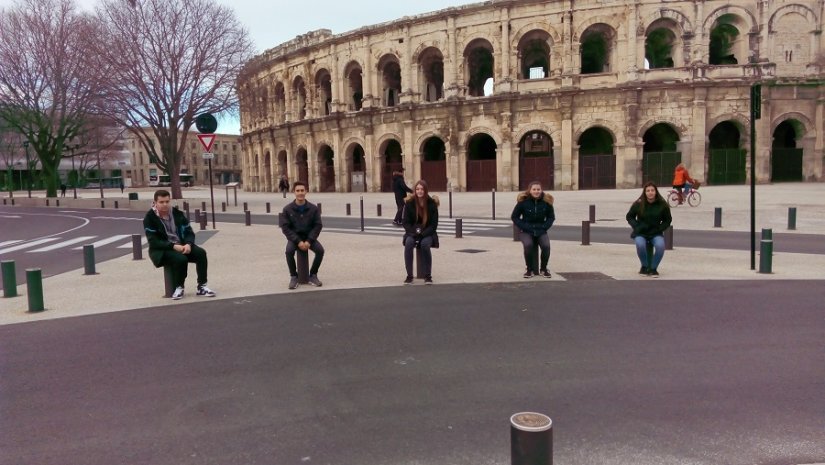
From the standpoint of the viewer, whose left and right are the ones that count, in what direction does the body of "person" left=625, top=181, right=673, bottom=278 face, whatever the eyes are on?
facing the viewer

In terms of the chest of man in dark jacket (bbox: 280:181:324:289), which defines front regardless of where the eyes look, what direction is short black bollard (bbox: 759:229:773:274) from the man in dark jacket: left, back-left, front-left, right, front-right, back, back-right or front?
left

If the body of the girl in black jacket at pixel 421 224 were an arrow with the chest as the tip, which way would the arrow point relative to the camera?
toward the camera

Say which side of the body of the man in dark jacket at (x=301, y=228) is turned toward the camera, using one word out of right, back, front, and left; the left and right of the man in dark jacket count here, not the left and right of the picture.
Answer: front

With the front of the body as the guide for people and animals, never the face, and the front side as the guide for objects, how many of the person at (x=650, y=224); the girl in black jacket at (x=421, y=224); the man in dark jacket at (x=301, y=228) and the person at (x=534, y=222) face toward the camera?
4

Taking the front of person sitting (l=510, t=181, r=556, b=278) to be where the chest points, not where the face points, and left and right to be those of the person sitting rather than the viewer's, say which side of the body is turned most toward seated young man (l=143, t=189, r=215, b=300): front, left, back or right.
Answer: right

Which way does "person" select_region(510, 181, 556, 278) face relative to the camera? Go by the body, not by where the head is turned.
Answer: toward the camera

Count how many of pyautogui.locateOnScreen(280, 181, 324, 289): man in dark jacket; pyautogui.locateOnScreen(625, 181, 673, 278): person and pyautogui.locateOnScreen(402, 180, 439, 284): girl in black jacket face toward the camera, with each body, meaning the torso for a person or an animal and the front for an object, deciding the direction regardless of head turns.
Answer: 3

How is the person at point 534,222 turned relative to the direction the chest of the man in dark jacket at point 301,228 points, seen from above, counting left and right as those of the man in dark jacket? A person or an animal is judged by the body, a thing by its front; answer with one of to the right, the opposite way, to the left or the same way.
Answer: the same way

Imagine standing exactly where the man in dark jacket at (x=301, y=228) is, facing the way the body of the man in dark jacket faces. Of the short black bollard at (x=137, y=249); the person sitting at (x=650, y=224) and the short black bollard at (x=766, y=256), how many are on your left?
2

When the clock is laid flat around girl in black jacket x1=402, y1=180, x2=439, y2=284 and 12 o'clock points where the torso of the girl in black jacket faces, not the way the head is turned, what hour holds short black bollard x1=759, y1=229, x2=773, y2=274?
The short black bollard is roughly at 9 o'clock from the girl in black jacket.

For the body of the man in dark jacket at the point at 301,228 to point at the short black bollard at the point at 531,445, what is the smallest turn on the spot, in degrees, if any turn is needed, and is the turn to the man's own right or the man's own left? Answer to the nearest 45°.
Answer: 0° — they already face it

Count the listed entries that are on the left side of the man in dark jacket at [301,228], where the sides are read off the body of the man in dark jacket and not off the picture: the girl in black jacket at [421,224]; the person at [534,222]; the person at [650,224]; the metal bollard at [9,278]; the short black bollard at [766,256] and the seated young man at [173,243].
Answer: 4

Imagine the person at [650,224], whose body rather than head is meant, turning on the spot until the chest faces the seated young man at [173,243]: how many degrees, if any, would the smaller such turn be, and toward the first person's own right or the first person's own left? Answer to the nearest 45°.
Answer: approximately 45° to the first person's own right

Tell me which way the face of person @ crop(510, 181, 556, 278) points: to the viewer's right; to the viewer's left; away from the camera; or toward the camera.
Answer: toward the camera

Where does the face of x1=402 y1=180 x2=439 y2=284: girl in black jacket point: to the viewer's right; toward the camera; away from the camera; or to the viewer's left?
toward the camera

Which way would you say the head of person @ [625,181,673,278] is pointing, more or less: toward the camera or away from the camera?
toward the camera

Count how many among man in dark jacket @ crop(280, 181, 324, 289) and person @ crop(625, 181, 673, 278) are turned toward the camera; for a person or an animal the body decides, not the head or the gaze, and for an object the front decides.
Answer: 2

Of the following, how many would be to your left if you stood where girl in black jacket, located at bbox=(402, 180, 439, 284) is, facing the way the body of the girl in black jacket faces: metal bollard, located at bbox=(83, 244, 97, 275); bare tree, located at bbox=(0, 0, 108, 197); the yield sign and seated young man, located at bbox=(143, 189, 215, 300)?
0
